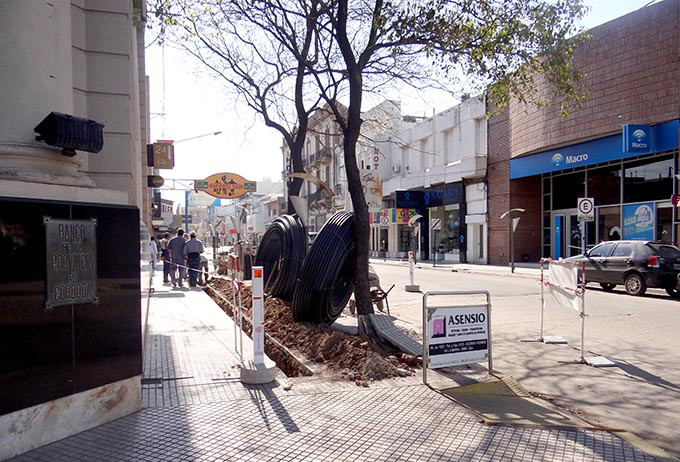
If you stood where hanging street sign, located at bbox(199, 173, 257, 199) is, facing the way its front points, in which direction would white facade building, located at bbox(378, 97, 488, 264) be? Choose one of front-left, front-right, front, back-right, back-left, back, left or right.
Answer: back-left

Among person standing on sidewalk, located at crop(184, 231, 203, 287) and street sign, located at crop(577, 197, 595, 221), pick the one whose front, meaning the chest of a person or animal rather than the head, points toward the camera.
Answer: the street sign

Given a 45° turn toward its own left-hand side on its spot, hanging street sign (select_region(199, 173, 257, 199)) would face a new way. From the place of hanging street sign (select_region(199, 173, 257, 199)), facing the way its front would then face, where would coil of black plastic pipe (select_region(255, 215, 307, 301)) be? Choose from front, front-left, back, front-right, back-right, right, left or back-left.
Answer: front-right

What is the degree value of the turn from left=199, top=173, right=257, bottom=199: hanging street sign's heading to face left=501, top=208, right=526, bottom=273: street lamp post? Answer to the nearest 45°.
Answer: approximately 90° to its left

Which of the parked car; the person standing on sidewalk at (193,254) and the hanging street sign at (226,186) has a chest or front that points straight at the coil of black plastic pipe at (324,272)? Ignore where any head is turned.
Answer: the hanging street sign

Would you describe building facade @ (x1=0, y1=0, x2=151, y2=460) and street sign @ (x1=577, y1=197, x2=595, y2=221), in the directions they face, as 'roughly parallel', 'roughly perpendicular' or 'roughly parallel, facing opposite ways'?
roughly perpendicular

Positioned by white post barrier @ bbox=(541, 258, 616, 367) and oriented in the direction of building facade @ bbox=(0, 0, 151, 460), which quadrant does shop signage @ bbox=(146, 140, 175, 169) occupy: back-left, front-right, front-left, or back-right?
front-right

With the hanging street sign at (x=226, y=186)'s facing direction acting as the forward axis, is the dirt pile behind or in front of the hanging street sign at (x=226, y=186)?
in front

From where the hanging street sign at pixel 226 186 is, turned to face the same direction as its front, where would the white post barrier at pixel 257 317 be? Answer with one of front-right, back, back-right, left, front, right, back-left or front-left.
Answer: front

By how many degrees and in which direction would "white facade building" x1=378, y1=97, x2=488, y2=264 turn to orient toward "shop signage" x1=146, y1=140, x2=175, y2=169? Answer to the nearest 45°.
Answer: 0° — it already faces it

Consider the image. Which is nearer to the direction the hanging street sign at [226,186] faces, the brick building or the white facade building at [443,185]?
the brick building

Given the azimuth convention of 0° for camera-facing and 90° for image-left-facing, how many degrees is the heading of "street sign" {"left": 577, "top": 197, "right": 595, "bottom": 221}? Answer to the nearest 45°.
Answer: approximately 0°
